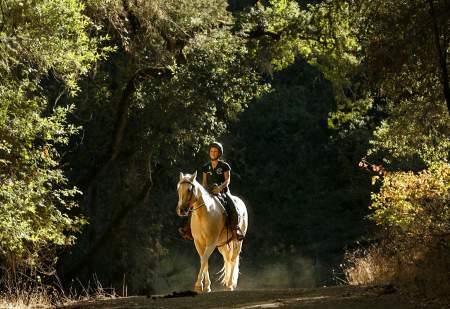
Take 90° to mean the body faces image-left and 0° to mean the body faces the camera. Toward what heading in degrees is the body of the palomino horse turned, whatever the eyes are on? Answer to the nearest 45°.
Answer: approximately 45°

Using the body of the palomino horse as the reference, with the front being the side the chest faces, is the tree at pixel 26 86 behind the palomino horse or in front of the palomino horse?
in front
